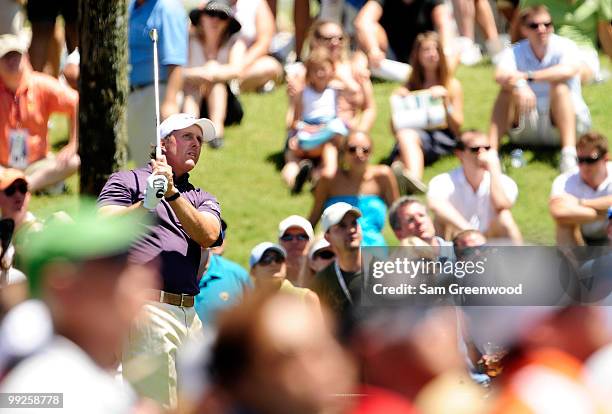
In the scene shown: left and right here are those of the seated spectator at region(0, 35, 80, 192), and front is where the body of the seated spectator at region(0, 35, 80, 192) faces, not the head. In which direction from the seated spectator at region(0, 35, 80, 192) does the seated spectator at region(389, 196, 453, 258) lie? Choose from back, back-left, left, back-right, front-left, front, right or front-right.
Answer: front-left

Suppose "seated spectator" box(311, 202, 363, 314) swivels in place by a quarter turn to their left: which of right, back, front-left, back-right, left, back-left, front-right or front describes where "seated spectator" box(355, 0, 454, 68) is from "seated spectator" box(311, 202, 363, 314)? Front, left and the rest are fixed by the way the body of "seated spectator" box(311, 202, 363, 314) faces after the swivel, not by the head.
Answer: front-left

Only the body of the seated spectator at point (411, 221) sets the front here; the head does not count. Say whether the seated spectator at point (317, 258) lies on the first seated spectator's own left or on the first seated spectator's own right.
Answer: on the first seated spectator's own right

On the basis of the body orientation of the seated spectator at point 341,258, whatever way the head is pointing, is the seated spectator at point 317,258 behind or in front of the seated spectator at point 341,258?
behind

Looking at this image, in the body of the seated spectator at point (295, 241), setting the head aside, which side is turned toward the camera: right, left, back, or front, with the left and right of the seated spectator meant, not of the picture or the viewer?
front

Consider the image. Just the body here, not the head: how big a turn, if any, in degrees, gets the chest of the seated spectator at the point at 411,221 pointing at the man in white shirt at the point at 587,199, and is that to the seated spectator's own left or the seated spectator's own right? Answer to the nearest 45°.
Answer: approximately 90° to the seated spectator's own left

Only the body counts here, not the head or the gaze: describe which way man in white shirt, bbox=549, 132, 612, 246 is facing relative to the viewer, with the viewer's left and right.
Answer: facing the viewer

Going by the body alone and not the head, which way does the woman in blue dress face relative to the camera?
toward the camera

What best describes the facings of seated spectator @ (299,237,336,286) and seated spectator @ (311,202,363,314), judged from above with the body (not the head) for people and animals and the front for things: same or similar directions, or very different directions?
same or similar directions

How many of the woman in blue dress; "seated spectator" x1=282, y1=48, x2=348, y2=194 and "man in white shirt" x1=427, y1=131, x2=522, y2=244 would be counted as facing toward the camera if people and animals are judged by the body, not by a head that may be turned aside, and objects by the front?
3

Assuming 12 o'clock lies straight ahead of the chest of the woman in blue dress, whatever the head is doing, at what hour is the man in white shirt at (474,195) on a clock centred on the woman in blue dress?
The man in white shirt is roughly at 9 o'clock from the woman in blue dress.

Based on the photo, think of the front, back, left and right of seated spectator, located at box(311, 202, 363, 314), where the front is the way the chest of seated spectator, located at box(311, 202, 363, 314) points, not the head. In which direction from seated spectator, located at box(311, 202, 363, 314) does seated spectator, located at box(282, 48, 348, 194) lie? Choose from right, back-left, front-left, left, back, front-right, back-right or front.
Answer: back-left

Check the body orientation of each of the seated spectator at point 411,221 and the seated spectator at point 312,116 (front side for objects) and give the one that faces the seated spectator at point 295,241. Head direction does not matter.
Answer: the seated spectator at point 312,116
